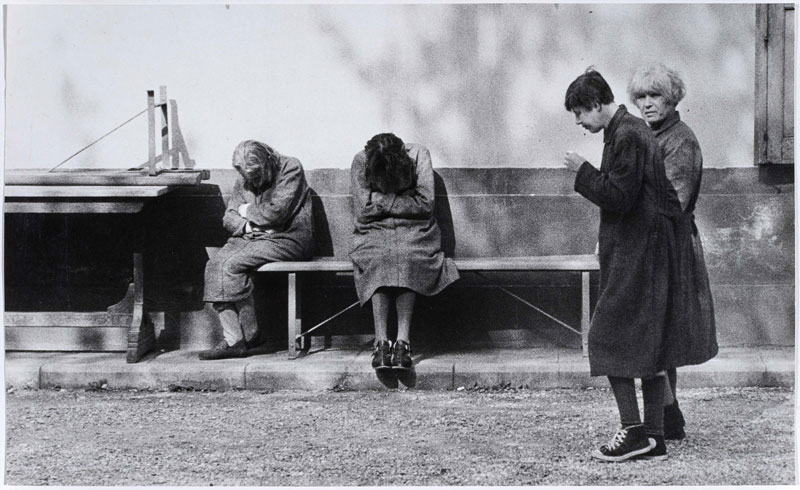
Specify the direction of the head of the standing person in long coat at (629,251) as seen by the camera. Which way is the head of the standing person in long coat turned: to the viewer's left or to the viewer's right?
to the viewer's left

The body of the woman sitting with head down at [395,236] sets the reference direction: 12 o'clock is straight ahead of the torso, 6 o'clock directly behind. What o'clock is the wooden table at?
The wooden table is roughly at 3 o'clock from the woman sitting with head down.

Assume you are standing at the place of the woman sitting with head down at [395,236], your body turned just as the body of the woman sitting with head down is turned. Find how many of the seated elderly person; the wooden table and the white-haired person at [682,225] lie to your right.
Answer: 2

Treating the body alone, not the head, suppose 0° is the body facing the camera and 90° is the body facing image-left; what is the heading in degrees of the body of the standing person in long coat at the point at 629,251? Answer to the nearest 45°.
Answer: approximately 90°

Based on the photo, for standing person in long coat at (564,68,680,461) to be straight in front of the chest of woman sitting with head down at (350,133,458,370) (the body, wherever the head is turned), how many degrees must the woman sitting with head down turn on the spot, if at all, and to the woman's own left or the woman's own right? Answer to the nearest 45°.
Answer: approximately 45° to the woman's own left

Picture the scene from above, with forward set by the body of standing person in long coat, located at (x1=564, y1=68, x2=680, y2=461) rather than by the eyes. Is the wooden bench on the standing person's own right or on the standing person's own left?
on the standing person's own right

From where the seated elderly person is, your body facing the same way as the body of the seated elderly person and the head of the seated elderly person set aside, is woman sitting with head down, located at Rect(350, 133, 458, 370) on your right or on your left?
on your left

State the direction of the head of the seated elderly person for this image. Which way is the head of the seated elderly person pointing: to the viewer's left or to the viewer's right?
to the viewer's left

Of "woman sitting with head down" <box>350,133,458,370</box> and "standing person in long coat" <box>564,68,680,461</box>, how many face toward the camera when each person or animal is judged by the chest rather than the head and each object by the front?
1

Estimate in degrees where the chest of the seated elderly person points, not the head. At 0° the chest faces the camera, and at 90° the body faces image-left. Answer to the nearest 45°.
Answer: approximately 45°
